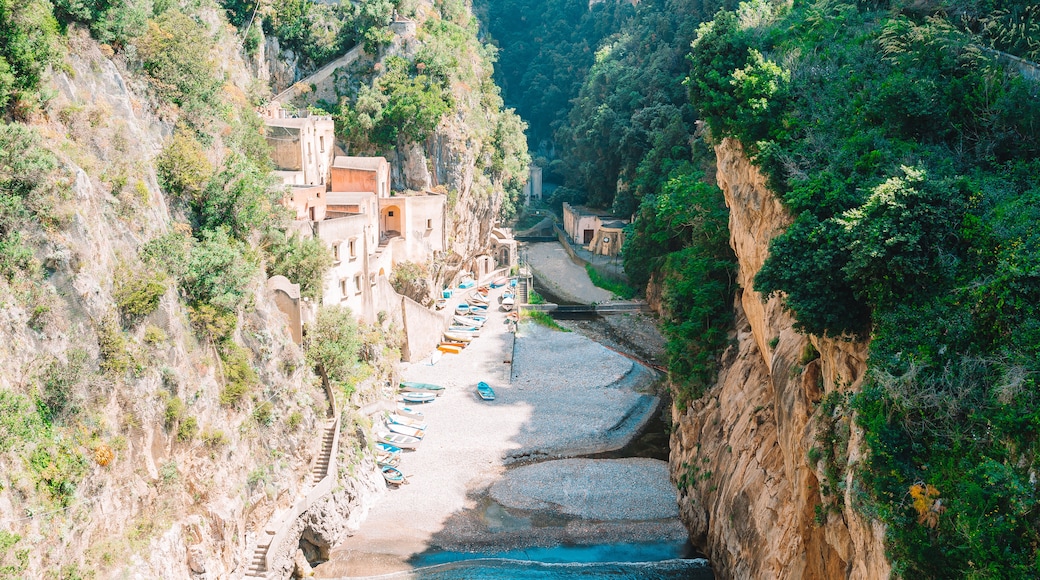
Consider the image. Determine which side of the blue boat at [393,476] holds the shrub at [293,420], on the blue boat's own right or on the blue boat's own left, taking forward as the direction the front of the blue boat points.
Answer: on the blue boat's own right

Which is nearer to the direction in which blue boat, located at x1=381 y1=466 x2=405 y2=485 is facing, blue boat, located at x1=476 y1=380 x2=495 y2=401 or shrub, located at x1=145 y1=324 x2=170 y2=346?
the shrub

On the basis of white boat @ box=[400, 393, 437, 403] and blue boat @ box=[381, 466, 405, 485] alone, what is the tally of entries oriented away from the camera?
0

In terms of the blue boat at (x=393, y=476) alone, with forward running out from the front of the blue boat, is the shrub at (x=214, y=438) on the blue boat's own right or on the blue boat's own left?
on the blue boat's own right

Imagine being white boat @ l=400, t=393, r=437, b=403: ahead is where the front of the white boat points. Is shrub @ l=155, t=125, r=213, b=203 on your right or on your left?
on your right
